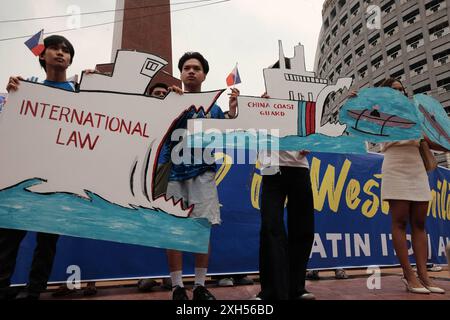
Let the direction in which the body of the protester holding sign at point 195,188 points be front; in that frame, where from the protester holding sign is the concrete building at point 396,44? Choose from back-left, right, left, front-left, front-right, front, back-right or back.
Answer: back-left

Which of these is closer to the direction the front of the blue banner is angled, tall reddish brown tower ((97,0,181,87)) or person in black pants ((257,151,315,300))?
the person in black pants

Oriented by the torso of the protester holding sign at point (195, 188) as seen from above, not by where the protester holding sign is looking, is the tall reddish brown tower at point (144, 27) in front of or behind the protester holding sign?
behind

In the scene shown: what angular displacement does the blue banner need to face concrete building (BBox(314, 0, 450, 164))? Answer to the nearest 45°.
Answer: approximately 135° to its left

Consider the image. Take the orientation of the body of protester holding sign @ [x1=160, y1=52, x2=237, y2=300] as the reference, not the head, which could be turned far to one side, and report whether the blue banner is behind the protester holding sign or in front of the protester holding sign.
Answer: behind

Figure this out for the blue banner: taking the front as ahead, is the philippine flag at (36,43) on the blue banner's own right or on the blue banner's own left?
on the blue banner's own right

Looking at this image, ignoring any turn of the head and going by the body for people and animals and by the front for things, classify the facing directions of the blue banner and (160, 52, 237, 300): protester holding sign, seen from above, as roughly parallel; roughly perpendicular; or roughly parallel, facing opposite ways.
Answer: roughly parallel

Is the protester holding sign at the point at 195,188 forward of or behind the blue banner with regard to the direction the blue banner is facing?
forward

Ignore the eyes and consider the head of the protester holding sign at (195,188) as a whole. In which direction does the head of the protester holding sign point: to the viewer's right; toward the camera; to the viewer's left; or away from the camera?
toward the camera

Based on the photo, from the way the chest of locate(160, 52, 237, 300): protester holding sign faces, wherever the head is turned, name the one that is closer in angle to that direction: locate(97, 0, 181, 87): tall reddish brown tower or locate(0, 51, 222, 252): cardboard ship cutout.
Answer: the cardboard ship cutout

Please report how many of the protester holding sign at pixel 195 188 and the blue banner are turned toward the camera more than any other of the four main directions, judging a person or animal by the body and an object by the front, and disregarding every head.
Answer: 2

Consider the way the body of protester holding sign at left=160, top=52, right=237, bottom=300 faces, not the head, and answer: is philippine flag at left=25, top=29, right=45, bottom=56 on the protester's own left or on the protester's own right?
on the protester's own right

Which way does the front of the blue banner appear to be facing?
toward the camera

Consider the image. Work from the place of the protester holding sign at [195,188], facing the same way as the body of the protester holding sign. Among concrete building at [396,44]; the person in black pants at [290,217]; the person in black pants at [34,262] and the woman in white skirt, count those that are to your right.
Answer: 1

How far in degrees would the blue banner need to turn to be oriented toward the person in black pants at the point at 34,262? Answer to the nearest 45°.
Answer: approximately 45° to its right

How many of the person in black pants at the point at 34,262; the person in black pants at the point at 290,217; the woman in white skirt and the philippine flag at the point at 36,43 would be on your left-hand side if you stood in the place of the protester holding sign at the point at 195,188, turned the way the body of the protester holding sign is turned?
2
